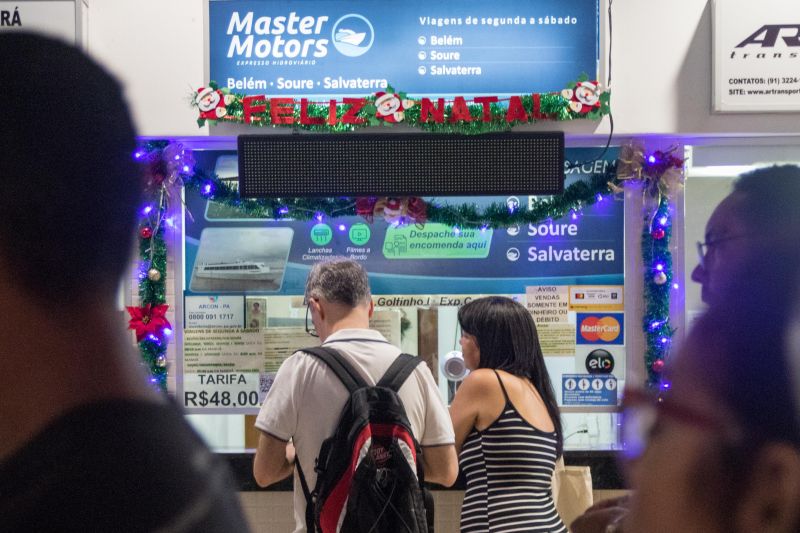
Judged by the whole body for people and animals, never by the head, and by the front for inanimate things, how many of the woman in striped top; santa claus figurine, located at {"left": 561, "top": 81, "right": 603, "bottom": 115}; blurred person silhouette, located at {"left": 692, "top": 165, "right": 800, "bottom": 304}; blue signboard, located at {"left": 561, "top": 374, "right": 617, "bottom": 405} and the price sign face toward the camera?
3

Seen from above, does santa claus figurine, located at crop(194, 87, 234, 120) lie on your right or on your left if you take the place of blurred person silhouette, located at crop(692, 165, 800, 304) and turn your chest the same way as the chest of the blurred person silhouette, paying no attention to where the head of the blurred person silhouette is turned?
on your right

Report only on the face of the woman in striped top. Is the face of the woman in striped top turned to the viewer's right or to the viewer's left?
to the viewer's left

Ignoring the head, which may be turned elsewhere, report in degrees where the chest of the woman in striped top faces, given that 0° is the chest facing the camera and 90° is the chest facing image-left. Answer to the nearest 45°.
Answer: approximately 135°

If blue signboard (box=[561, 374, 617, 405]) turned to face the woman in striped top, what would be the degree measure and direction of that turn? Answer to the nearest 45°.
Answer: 0° — it already faces them

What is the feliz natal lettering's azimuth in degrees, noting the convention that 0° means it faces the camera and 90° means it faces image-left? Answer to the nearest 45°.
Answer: approximately 0°

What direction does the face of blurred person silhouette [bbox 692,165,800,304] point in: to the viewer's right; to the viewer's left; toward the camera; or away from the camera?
to the viewer's left

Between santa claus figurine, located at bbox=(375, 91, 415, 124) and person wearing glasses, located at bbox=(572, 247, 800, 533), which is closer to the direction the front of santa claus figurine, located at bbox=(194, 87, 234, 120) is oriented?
the person wearing glasses
